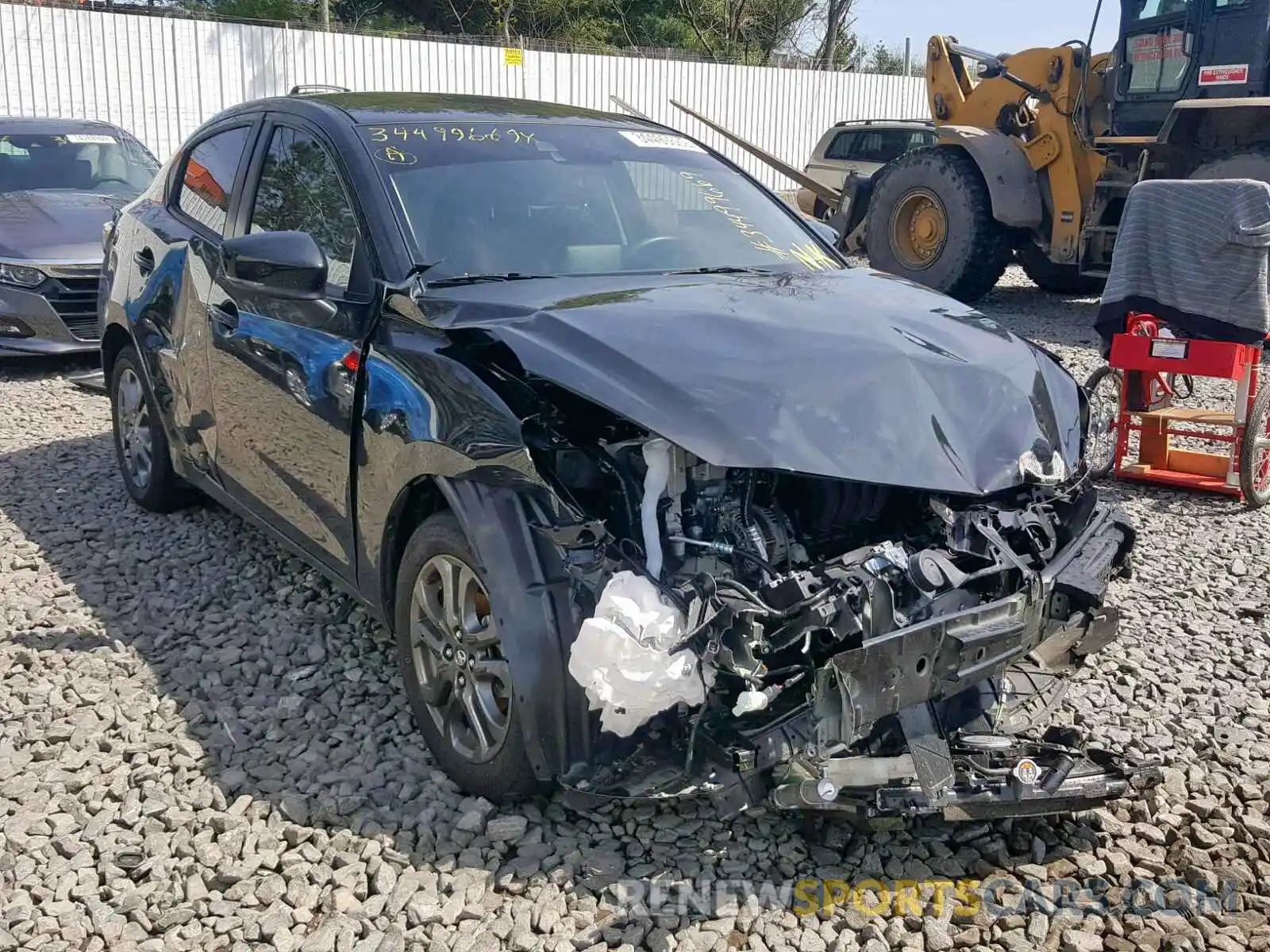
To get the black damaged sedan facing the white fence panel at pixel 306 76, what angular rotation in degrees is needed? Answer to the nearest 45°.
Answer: approximately 135° to its left

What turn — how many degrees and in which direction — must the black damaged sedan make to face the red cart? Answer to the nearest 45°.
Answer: approximately 90° to its left

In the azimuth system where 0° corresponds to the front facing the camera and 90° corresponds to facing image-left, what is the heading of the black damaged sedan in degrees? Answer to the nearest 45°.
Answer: approximately 315°
